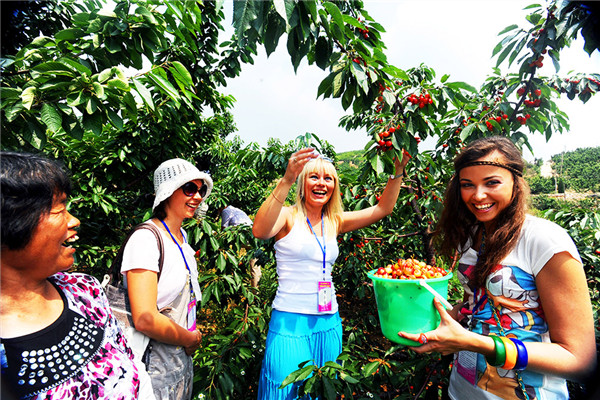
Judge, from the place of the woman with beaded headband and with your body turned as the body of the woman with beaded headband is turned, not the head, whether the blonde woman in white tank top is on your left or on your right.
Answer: on your right

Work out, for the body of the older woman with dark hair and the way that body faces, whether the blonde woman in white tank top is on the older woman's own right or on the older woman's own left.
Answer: on the older woman's own left

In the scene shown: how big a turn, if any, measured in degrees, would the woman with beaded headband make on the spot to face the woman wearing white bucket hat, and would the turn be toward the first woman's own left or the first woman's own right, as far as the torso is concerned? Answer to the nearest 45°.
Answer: approximately 45° to the first woman's own right

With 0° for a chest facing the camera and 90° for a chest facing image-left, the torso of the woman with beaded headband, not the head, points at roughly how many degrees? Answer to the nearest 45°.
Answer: approximately 45°

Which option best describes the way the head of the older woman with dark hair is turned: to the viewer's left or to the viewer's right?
to the viewer's right

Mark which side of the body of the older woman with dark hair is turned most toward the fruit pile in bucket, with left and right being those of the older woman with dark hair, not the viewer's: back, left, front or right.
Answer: left
